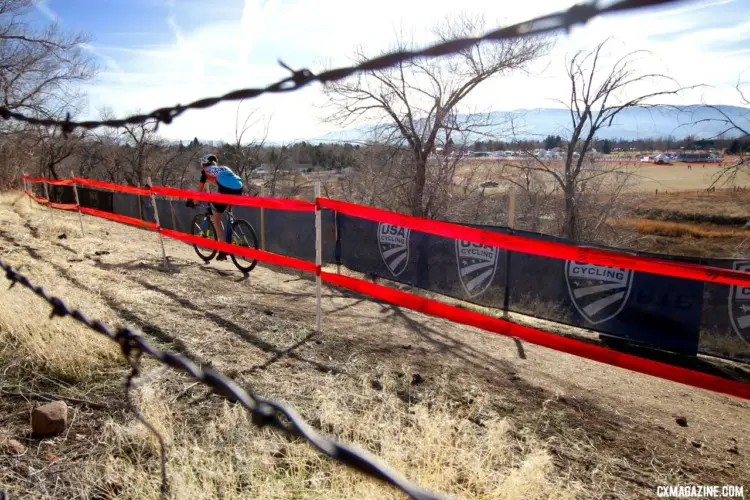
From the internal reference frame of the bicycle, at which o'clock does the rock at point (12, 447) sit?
The rock is roughly at 8 o'clock from the bicycle.

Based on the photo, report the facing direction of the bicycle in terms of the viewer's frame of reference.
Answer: facing away from the viewer and to the left of the viewer

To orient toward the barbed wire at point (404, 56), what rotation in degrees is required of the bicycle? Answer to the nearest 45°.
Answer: approximately 135° to its left

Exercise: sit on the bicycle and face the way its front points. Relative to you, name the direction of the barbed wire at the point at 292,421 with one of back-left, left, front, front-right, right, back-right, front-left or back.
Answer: back-left

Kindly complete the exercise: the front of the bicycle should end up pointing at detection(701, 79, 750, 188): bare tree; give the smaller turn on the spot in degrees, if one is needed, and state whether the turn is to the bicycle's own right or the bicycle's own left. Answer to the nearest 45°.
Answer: approximately 135° to the bicycle's own right

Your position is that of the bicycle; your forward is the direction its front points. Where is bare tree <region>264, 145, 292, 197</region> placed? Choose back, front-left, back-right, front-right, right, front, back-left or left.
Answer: front-right

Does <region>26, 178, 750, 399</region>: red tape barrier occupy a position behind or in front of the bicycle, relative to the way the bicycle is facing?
behind
